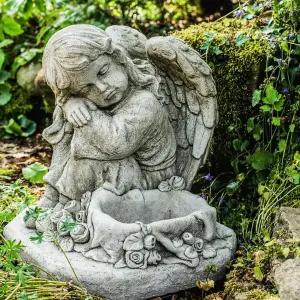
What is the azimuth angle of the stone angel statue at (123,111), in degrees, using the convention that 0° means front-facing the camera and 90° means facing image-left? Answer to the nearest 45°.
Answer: approximately 45°

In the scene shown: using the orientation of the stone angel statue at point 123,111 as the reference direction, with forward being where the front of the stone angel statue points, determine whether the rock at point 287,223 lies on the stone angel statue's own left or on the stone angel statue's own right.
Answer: on the stone angel statue's own left

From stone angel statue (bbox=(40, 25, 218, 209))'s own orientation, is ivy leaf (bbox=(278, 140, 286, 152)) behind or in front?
behind

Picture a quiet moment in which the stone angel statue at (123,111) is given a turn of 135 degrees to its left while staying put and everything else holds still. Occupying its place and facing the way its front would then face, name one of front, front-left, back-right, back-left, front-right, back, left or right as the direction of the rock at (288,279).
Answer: front-right

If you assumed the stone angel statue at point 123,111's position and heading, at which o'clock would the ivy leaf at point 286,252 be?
The ivy leaf is roughly at 9 o'clock from the stone angel statue.
